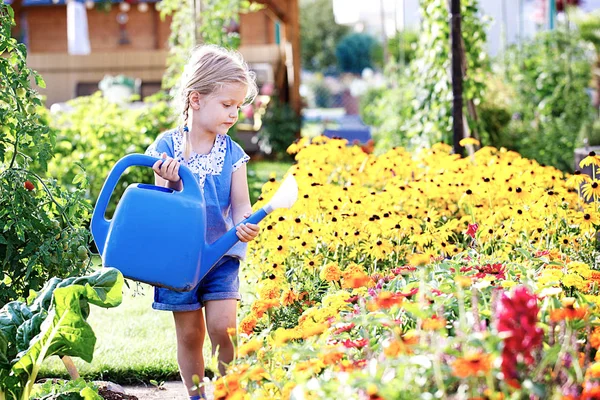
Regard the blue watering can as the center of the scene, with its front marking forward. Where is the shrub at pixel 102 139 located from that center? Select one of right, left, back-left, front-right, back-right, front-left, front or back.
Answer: left

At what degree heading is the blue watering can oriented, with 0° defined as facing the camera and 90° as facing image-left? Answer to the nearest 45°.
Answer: approximately 270°

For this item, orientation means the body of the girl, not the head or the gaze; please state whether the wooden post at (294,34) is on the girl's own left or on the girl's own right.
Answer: on the girl's own left

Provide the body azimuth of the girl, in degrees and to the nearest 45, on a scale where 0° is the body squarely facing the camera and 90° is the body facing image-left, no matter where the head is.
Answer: approximately 315°

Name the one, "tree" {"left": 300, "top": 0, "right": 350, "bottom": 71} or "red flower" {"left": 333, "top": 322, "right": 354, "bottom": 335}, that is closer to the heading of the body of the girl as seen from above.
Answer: the red flower

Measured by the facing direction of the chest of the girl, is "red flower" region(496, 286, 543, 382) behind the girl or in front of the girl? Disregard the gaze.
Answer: in front

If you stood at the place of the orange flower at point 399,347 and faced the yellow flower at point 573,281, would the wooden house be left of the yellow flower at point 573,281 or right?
left

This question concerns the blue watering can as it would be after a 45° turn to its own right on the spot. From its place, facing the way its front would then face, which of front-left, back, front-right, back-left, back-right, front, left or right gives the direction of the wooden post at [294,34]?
back-left
